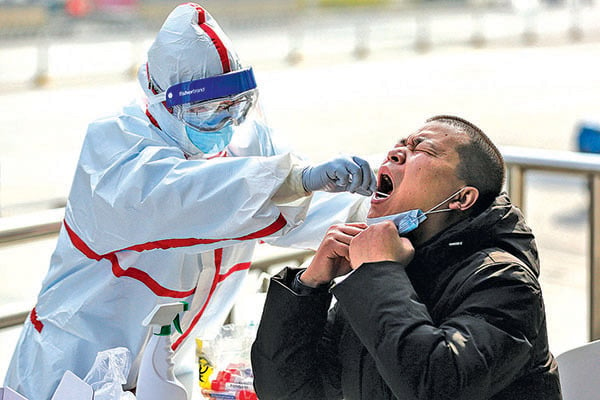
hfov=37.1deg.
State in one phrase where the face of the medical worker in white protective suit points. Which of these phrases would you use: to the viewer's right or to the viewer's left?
to the viewer's right

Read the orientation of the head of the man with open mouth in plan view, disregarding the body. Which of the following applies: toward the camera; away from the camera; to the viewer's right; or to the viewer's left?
to the viewer's left

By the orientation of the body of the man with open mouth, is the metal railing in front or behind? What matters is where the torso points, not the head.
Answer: behind

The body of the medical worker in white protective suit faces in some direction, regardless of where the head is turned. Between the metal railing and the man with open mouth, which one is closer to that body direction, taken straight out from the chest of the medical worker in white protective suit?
the man with open mouth

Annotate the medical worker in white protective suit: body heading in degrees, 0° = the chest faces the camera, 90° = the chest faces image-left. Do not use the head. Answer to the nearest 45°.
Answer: approximately 315°

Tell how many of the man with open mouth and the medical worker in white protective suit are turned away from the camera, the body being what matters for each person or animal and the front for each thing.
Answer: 0

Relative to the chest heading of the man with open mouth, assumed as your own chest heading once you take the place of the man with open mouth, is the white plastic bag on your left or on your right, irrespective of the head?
on your right

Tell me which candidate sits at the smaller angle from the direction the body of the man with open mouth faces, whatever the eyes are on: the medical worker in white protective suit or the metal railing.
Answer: the medical worker in white protective suit

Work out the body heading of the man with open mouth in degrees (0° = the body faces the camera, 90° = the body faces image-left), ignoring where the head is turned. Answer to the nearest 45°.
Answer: approximately 45°

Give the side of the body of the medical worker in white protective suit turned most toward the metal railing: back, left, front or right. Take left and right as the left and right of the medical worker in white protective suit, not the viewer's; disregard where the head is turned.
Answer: left
